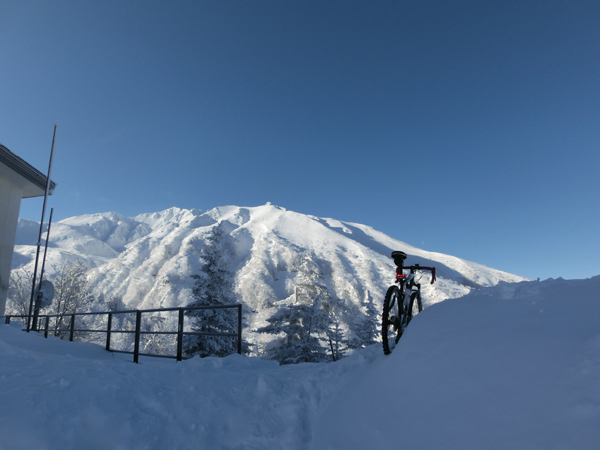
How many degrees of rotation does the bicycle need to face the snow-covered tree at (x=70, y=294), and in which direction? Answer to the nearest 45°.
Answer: approximately 90° to its left

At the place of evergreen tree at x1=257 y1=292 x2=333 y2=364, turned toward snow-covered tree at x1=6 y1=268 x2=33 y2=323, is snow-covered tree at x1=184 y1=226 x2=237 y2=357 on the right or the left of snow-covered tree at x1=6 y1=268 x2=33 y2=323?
left

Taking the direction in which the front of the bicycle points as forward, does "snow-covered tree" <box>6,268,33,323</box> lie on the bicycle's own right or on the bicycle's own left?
on the bicycle's own left

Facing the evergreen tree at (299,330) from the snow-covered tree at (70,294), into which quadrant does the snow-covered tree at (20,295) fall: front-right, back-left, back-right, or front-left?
back-right

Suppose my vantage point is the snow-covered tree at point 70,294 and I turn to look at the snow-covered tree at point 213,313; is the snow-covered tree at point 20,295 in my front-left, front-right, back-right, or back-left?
back-right

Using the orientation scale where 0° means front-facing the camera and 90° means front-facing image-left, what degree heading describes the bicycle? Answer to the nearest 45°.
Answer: approximately 225°

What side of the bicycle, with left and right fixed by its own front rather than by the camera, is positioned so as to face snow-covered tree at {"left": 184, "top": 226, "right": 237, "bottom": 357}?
left

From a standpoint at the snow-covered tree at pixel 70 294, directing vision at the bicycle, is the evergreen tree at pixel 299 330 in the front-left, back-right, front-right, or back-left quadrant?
front-left
